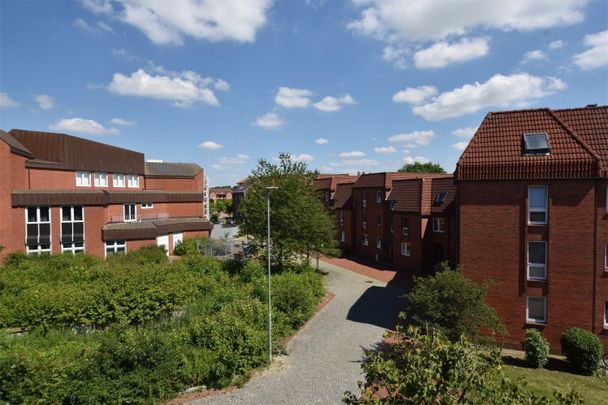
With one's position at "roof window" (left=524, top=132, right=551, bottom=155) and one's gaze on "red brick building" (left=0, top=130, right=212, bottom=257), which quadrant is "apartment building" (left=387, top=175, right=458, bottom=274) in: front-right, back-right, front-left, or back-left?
front-right

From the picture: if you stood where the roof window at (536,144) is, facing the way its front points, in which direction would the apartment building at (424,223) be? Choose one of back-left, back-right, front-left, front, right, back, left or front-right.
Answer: back-right

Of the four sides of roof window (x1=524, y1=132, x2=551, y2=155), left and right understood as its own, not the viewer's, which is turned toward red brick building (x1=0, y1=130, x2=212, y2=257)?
right

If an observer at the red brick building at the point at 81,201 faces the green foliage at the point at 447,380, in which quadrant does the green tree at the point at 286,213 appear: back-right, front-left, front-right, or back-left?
front-left

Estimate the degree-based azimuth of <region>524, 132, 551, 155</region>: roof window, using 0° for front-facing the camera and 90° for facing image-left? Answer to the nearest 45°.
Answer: approximately 0°

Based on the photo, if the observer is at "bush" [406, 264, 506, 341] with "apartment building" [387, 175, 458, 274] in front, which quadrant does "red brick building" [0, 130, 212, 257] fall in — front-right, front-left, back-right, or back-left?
front-left

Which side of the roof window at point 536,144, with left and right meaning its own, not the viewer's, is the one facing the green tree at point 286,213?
right

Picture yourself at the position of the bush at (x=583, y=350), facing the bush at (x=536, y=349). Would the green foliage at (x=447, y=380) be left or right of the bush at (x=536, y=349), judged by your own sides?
left

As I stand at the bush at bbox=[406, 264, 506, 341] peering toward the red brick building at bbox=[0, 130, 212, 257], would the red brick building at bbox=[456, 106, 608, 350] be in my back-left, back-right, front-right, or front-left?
back-right

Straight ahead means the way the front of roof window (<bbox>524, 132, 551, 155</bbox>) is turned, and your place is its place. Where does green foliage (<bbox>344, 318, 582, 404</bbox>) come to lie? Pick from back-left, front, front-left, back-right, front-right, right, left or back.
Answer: front
